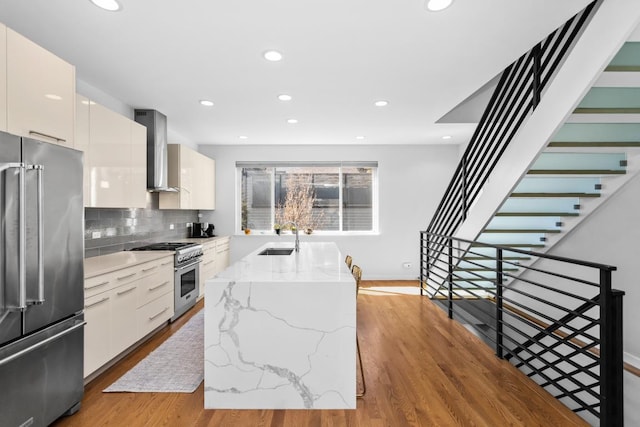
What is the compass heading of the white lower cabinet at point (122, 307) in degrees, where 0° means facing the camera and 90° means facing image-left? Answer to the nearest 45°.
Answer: approximately 315°

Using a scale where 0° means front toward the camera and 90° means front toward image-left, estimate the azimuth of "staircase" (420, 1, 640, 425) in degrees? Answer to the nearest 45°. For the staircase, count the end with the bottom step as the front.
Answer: approximately 135°

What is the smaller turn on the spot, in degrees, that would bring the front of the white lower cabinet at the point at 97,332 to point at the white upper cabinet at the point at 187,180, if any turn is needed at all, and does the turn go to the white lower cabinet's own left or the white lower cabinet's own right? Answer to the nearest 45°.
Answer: approximately 90° to the white lower cabinet's own left

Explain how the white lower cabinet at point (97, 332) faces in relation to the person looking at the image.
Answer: facing the viewer and to the right of the viewer

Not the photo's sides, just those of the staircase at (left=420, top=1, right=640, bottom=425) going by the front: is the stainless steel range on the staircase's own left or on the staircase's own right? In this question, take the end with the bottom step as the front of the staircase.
on the staircase's own left

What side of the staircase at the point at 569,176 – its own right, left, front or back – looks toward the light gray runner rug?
left

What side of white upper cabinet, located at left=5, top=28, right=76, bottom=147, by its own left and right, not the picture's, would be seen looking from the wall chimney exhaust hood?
left

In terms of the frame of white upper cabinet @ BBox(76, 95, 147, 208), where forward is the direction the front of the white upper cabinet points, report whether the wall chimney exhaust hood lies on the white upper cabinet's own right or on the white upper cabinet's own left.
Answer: on the white upper cabinet's own left

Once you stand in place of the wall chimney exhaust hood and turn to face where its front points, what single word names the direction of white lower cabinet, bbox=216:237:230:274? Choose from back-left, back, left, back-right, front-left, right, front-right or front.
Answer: left
